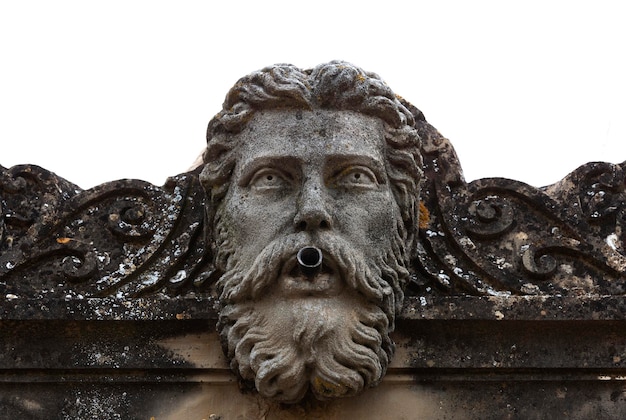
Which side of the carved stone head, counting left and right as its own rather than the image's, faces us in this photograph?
front
